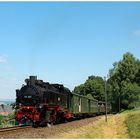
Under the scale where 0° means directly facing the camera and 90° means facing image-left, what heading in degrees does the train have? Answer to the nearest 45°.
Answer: approximately 45°
